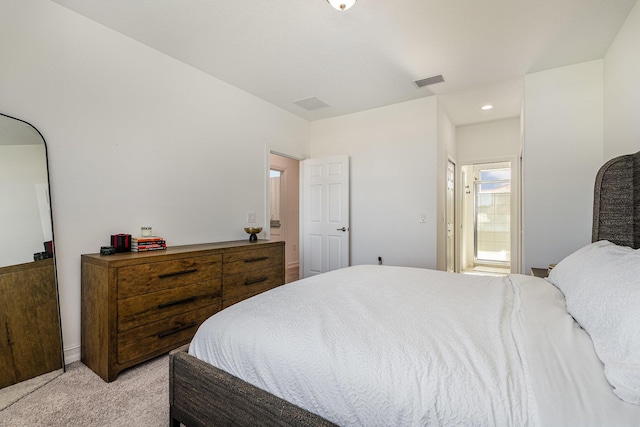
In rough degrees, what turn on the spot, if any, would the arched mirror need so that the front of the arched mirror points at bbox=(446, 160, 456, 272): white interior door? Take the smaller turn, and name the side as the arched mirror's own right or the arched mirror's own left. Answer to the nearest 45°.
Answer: approximately 45° to the arched mirror's own left

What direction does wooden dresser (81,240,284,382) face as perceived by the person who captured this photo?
facing the viewer and to the right of the viewer

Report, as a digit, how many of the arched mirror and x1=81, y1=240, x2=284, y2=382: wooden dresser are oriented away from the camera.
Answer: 0

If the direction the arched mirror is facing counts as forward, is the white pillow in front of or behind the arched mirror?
in front

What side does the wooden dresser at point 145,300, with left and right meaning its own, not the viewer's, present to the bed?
front

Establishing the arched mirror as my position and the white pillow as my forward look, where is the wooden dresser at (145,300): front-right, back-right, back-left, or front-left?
front-left

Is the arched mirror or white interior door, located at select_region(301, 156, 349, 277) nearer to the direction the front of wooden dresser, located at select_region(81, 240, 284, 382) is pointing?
the white interior door

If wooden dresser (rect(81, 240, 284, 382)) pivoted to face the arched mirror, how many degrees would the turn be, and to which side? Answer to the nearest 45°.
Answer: approximately 135° to its right

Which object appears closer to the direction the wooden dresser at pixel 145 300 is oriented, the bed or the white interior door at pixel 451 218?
the bed

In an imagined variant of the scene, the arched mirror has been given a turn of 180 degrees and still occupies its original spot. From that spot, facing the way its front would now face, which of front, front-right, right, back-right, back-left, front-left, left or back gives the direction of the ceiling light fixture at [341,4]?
back

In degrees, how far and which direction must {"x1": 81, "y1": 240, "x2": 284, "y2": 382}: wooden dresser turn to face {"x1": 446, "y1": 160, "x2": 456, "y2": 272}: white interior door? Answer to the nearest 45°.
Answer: approximately 45° to its left

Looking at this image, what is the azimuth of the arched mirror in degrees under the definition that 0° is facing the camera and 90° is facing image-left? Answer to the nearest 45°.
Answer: approximately 315°

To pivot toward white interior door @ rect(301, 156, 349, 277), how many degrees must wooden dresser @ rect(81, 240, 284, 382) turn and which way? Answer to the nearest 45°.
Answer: approximately 90° to its left

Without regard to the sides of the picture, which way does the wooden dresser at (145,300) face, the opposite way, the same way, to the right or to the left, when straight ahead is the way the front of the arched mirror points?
the same way
